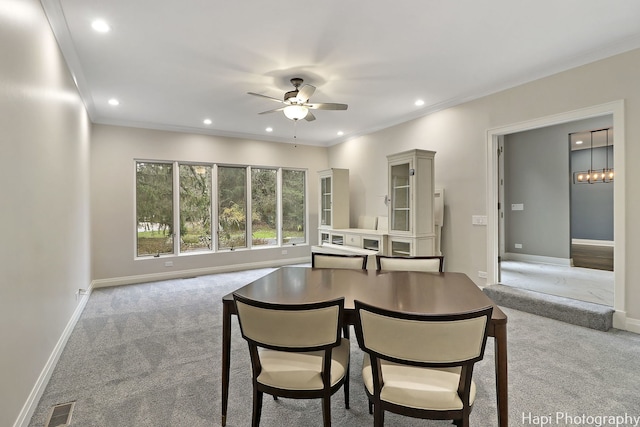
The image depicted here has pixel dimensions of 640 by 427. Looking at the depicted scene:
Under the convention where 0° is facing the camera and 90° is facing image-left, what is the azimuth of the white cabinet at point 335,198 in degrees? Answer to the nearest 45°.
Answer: approximately 45°

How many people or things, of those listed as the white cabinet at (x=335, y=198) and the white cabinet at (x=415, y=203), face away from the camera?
0

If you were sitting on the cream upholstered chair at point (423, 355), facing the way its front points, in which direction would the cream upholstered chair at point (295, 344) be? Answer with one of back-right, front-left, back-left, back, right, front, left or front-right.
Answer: left

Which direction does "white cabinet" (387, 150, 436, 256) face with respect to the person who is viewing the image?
facing the viewer and to the left of the viewer

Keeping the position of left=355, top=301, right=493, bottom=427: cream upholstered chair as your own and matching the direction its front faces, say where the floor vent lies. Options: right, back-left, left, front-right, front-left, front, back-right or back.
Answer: left

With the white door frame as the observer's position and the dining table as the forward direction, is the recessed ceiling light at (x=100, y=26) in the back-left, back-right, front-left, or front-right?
front-right

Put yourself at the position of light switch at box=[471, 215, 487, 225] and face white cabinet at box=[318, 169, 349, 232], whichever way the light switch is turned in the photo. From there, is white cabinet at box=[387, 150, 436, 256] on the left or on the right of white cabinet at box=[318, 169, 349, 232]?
left

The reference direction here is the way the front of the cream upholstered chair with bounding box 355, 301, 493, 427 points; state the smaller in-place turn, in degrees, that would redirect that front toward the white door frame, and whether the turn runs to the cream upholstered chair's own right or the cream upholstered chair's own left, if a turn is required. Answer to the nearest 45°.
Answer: approximately 45° to the cream upholstered chair's own right

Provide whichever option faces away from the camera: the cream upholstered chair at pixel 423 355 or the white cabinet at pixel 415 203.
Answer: the cream upholstered chair

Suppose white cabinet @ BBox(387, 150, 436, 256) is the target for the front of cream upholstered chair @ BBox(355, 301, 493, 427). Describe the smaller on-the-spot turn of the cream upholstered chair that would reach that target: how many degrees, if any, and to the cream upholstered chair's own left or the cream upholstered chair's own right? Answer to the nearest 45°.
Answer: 0° — it already faces it

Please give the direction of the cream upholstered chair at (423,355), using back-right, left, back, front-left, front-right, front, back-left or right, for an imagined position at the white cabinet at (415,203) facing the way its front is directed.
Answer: front-left

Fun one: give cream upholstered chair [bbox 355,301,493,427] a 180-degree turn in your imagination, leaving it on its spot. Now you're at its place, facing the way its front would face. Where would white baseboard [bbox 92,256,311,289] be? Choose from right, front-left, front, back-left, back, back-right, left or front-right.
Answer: back-right

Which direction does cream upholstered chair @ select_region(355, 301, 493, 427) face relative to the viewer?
away from the camera

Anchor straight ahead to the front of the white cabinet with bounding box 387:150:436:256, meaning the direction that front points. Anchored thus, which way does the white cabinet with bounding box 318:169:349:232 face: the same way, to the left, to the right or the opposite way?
the same way

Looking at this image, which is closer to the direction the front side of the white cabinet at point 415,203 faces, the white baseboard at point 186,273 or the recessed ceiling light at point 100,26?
the recessed ceiling light

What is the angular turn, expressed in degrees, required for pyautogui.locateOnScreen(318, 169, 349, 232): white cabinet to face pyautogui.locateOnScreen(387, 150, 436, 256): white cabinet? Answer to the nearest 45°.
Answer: approximately 90° to its left

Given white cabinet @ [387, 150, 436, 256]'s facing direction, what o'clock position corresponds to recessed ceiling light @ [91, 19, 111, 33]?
The recessed ceiling light is roughly at 12 o'clock from the white cabinet.

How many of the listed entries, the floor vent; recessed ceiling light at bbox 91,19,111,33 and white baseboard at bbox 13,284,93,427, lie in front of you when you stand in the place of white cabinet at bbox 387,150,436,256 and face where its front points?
3
